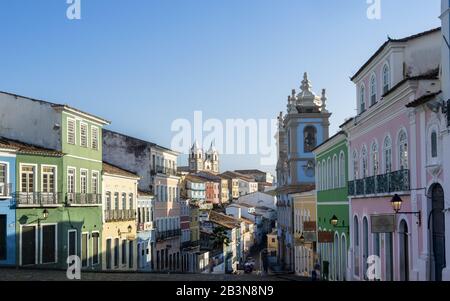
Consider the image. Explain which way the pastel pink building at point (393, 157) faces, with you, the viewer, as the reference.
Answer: facing the viewer and to the left of the viewer

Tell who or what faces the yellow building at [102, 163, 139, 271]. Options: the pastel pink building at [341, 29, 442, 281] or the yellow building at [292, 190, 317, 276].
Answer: the yellow building at [292, 190, 317, 276]

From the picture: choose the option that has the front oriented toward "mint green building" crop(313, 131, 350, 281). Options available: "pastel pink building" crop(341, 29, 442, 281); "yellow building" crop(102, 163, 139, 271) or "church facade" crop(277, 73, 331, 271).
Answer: the yellow building

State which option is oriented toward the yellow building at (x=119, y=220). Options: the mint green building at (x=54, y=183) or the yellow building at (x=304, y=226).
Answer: the yellow building at (x=304, y=226)

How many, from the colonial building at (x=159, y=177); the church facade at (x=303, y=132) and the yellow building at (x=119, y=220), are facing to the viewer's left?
1

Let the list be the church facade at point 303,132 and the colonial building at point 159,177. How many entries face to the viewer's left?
1

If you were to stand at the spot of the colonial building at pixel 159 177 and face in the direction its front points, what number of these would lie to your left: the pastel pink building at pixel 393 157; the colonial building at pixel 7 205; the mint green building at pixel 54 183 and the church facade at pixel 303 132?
1

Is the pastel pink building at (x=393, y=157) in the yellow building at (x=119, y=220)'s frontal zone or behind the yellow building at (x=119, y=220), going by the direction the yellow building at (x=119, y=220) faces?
frontal zone

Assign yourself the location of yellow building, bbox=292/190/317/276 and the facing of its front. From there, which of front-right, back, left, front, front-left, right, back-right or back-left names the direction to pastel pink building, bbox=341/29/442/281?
front-left

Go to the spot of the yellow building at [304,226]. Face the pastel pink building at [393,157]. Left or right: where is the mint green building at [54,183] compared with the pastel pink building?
right

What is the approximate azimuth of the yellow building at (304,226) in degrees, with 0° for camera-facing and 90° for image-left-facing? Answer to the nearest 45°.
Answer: approximately 45°

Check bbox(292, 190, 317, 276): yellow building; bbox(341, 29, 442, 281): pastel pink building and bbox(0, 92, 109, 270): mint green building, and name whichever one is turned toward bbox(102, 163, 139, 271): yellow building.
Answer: bbox(292, 190, 317, 276): yellow building

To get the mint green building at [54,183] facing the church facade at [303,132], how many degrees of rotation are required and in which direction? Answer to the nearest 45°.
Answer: approximately 90° to its left

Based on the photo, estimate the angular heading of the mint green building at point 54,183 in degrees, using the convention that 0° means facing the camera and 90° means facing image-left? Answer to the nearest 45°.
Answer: approximately 315°
